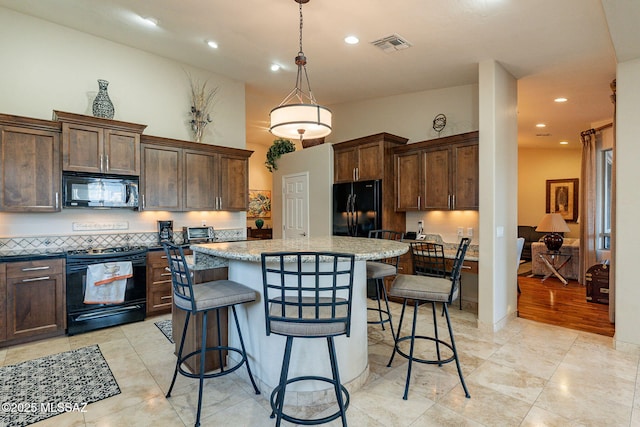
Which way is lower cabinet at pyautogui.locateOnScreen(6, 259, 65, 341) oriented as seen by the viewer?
toward the camera

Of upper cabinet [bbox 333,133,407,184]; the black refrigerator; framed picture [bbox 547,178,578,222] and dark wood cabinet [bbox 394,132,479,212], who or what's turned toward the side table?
the framed picture

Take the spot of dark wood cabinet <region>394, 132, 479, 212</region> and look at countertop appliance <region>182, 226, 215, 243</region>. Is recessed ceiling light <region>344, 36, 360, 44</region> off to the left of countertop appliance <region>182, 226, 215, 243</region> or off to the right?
left

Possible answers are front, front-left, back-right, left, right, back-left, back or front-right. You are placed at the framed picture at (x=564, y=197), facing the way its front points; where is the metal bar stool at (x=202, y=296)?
front

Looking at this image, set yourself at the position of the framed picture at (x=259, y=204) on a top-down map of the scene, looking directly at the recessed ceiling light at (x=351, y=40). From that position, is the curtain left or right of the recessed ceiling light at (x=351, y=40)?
left

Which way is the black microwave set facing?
toward the camera

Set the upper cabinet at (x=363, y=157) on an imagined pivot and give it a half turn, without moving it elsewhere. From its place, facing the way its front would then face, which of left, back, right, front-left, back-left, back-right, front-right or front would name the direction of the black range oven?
back

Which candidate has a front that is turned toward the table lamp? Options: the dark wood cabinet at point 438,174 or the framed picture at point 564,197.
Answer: the framed picture
